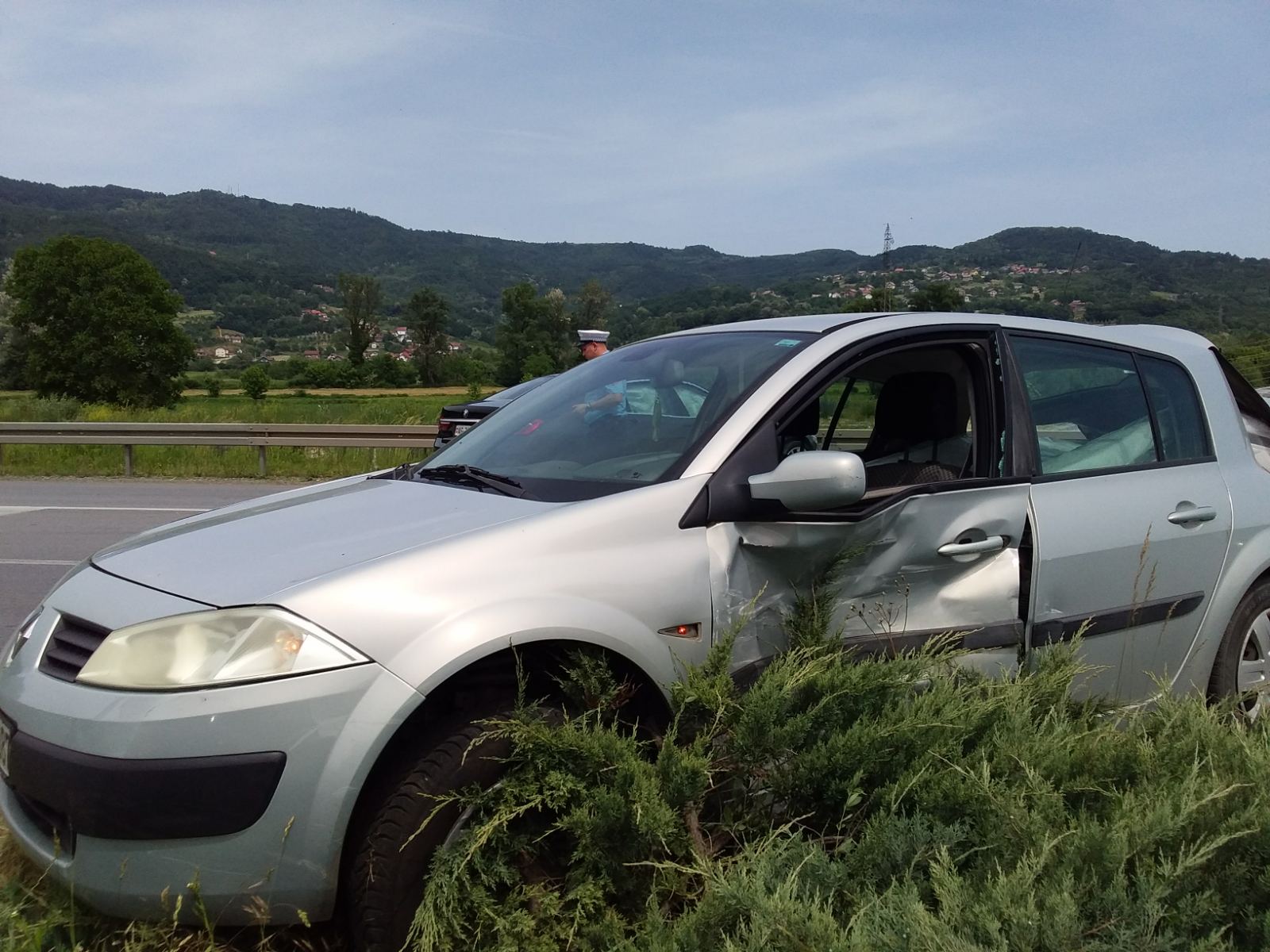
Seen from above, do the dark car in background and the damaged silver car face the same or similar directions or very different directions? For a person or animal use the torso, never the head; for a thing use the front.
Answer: very different directions

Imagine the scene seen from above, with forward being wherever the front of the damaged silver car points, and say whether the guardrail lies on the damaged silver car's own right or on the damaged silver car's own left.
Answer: on the damaged silver car's own right

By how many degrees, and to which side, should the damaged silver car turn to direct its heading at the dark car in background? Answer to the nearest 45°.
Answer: approximately 135° to its right

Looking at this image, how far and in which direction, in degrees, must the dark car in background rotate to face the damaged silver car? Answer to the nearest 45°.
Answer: approximately 135° to its right

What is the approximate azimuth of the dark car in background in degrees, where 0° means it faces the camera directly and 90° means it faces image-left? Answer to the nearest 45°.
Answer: approximately 225°

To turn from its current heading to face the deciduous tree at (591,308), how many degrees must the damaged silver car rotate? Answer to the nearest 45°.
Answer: approximately 135° to its right

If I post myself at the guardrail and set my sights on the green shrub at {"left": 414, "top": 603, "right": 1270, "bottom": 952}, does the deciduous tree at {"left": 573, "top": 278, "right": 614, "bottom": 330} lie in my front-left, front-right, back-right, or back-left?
back-left

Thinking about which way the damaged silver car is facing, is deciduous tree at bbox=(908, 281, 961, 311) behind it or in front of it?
behind

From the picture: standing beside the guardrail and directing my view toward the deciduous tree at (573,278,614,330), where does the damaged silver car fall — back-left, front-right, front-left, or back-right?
back-right

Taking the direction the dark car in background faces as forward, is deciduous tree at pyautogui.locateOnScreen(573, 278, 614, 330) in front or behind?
in front

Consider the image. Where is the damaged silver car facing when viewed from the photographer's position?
facing the viewer and to the left of the viewer

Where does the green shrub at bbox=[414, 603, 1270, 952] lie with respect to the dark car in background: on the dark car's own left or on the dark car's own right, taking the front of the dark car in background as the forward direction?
on the dark car's own right
